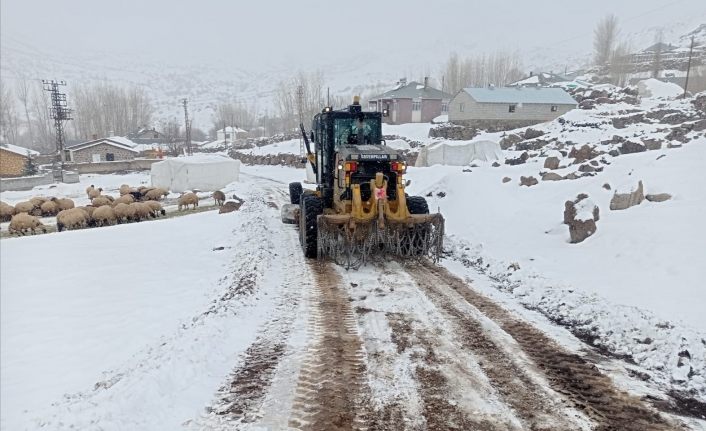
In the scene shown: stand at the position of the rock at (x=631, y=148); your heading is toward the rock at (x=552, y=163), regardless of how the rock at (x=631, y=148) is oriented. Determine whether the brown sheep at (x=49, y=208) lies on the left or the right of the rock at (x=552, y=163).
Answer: right

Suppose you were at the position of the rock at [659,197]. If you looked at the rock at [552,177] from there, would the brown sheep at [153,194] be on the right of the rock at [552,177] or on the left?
left
